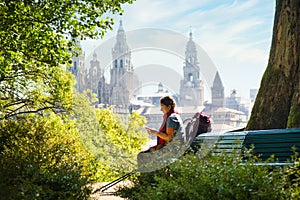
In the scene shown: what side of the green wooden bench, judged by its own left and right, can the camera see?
back

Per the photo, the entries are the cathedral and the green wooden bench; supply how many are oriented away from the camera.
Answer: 1

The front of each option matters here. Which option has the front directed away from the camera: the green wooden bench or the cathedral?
the green wooden bench

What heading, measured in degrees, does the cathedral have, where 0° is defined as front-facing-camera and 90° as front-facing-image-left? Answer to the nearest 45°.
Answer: approximately 45°
